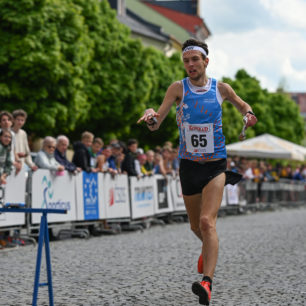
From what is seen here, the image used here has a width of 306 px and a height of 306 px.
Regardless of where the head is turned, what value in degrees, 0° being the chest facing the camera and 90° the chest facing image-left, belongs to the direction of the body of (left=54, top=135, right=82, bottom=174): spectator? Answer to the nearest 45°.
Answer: approximately 315°

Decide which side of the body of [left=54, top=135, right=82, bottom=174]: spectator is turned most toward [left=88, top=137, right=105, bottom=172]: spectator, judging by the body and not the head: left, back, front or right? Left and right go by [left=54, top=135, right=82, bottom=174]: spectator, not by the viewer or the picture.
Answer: left

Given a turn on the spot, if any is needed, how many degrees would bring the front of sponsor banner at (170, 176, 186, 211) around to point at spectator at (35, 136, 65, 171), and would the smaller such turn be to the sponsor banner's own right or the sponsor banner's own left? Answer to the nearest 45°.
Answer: approximately 45° to the sponsor banner's own right

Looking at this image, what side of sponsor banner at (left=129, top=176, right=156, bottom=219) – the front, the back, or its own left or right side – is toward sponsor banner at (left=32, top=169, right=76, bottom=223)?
right

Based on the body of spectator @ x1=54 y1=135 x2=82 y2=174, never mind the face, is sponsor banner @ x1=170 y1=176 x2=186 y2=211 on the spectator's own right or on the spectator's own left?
on the spectator's own left

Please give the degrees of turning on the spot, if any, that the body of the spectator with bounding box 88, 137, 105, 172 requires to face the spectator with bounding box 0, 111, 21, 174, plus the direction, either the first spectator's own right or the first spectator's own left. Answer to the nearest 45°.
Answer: approximately 90° to the first spectator's own right

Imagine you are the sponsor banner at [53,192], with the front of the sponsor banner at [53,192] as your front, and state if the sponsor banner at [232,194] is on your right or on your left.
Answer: on your left

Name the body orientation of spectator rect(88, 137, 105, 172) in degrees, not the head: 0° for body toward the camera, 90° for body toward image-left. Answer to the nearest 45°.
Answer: approximately 315°

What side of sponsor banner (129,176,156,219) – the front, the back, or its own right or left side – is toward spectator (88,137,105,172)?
right
